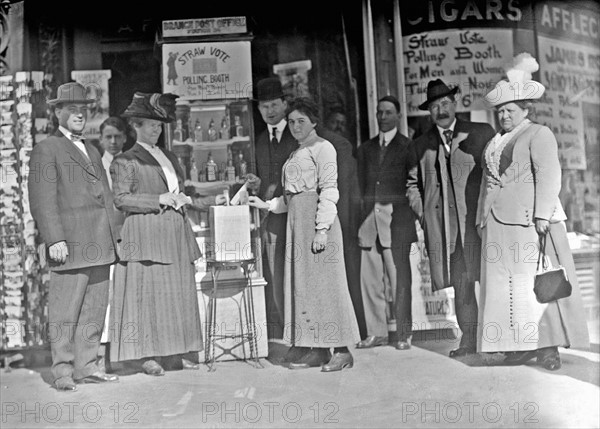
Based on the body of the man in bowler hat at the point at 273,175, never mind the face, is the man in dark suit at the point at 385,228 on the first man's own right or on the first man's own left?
on the first man's own left

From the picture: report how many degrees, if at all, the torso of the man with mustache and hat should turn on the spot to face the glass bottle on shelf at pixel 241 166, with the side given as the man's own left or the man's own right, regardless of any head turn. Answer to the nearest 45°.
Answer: approximately 90° to the man's own right

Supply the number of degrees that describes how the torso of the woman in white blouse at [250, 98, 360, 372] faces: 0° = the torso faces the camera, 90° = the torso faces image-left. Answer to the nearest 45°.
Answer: approximately 45°
